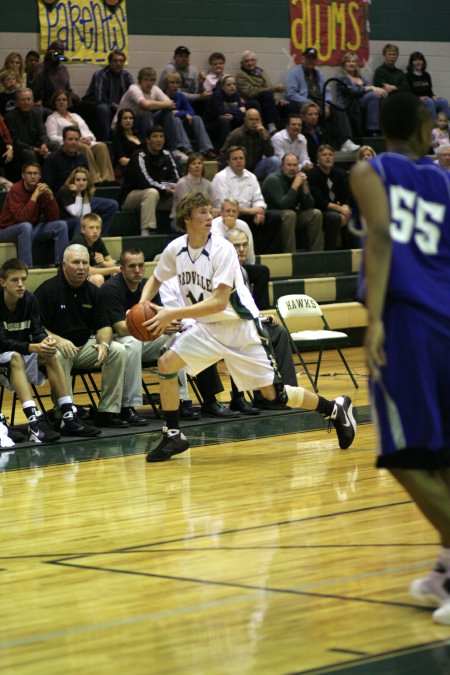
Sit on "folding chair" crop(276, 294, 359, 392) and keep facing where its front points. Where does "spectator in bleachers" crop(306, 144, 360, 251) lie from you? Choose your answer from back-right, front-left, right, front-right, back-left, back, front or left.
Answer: back-left

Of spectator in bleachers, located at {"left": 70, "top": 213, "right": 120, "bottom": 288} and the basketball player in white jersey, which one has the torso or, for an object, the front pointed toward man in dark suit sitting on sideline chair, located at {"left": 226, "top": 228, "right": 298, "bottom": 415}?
spectator in bleachers, located at {"left": 70, "top": 213, "right": 120, "bottom": 288}

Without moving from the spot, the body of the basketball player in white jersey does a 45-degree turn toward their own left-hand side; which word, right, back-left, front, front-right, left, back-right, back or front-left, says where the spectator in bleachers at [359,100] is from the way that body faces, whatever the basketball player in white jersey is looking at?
back

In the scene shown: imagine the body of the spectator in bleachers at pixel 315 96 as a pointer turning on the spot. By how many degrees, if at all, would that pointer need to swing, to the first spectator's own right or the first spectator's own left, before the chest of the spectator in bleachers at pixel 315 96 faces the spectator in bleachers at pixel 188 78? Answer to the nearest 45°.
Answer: approximately 90° to the first spectator's own right

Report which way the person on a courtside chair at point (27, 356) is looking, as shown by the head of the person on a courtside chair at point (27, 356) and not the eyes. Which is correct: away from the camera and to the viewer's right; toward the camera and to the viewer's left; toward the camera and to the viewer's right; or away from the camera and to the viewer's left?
toward the camera and to the viewer's right

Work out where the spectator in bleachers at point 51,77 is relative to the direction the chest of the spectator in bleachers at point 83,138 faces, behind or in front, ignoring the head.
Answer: behind

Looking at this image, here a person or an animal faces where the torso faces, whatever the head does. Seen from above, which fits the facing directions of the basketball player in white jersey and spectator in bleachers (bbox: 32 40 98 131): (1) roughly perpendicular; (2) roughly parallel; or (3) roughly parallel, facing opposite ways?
roughly perpendicular

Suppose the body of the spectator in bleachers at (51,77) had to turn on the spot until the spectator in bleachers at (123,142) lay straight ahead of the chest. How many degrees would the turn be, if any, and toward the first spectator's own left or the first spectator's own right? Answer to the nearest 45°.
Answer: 0° — they already face them

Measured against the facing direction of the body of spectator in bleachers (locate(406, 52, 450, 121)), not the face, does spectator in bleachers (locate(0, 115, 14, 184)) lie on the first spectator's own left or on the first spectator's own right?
on the first spectator's own right

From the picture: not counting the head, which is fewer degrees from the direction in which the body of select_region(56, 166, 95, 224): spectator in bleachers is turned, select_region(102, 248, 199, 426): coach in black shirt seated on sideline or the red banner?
the coach in black shirt seated on sideline

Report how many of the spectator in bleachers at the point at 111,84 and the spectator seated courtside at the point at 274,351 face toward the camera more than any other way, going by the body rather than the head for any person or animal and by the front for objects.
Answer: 2

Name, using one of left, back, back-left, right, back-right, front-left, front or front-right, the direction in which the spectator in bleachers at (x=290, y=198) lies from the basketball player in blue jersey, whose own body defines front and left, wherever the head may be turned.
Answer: front-right
